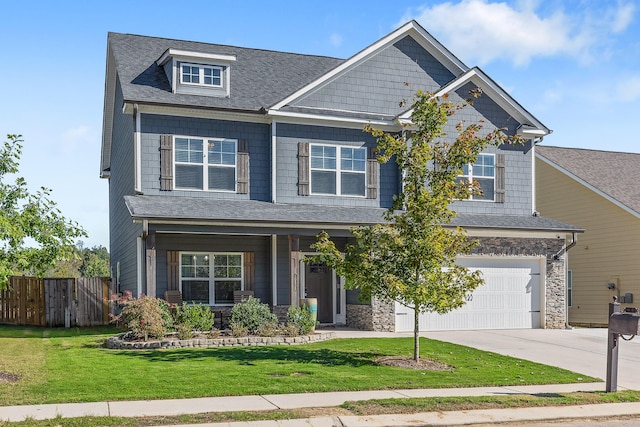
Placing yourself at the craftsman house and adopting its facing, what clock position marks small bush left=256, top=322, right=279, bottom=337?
The small bush is roughly at 12 o'clock from the craftsman house.

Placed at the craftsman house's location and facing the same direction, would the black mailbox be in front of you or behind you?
in front

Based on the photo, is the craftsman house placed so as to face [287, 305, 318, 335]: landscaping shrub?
yes

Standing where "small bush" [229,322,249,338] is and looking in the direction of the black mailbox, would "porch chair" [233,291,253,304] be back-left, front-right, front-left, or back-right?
back-left

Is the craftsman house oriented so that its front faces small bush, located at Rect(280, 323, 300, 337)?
yes

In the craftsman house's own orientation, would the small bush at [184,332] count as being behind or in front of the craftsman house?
in front

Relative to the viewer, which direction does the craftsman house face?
toward the camera

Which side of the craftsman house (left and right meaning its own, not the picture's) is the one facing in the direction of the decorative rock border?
front

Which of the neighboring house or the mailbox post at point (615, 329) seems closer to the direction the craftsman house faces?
the mailbox post

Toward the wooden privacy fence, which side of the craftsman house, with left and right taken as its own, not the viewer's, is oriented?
right
